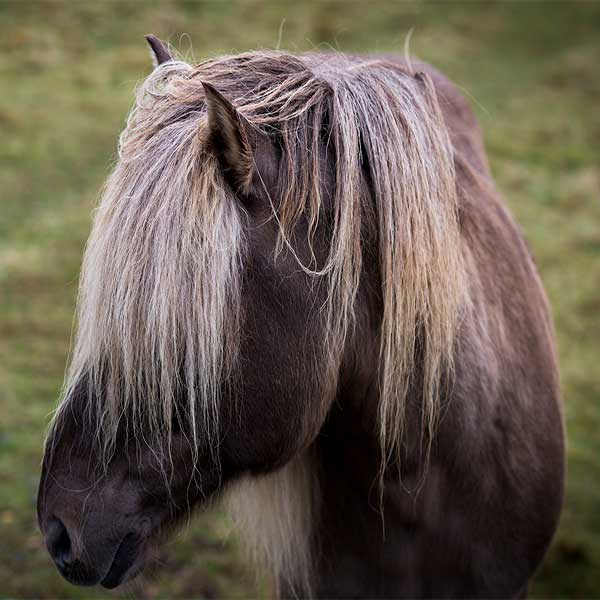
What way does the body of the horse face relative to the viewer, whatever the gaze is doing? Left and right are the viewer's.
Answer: facing the viewer and to the left of the viewer
